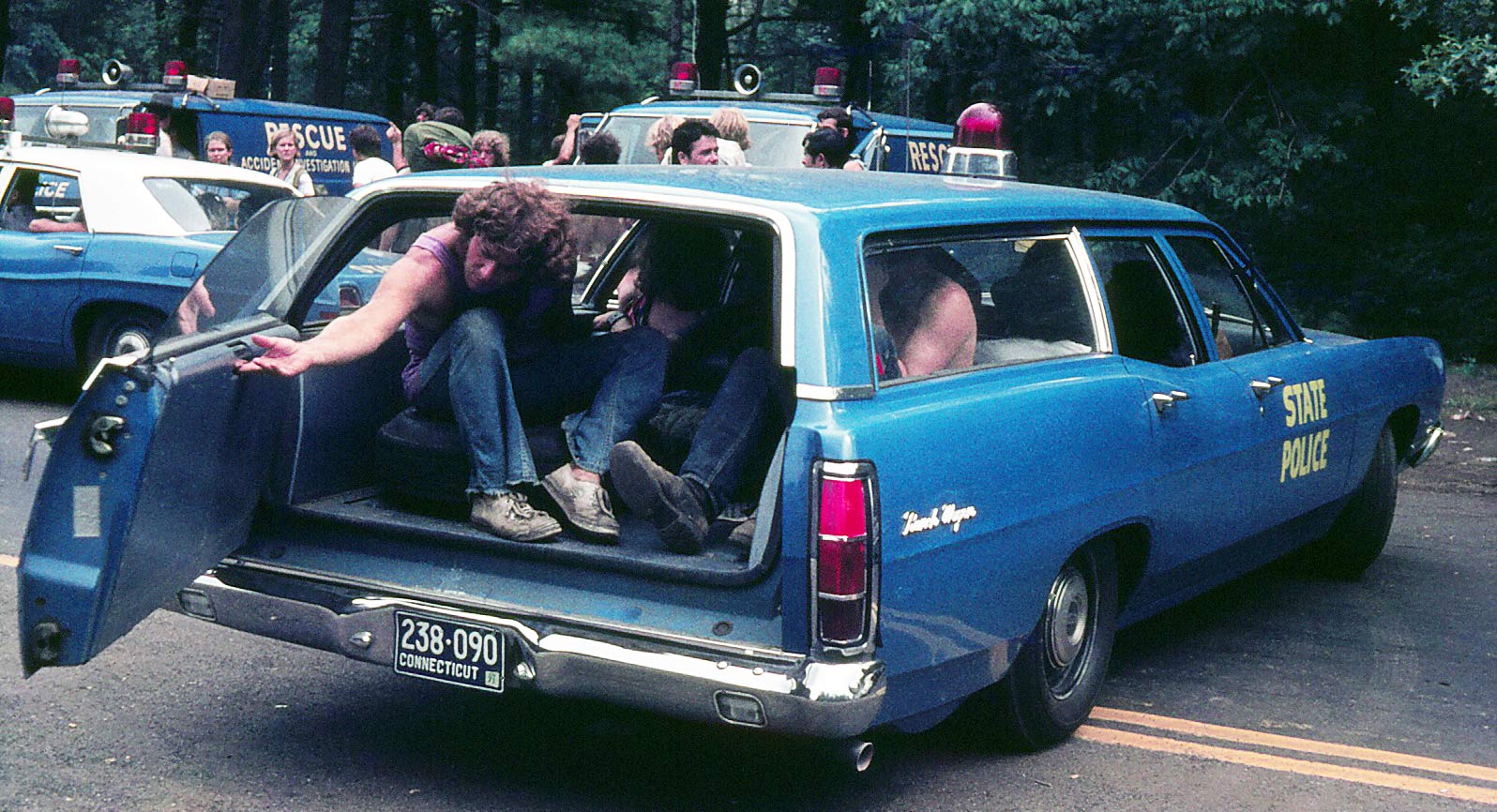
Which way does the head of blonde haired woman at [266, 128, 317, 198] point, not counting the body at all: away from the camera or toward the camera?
toward the camera

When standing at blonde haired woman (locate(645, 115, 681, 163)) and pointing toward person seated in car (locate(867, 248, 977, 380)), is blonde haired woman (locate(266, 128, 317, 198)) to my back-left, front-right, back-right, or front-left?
back-right

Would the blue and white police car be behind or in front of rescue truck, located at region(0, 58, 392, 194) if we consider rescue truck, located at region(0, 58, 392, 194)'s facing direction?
in front

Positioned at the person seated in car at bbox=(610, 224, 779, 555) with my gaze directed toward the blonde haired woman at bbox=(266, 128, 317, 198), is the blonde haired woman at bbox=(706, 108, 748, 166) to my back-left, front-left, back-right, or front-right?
front-right

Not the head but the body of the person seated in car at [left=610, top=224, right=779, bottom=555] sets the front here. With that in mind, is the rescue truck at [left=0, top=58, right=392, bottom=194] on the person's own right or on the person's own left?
on the person's own right

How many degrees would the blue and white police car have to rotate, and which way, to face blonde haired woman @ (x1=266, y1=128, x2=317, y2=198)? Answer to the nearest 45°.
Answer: approximately 135° to its right

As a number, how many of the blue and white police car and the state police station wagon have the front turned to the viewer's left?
1

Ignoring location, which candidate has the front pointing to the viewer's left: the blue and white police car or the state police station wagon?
the blue and white police car

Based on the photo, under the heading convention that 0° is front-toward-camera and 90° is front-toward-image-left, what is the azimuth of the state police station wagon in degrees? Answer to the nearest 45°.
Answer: approximately 225°

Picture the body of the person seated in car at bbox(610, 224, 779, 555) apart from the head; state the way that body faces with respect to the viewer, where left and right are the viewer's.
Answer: facing the viewer and to the left of the viewer

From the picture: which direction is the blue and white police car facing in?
to the viewer's left

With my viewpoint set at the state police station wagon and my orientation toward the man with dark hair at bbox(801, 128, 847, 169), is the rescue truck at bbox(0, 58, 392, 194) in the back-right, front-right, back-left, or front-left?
front-left

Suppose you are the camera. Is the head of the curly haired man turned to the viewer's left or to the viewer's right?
to the viewer's left
